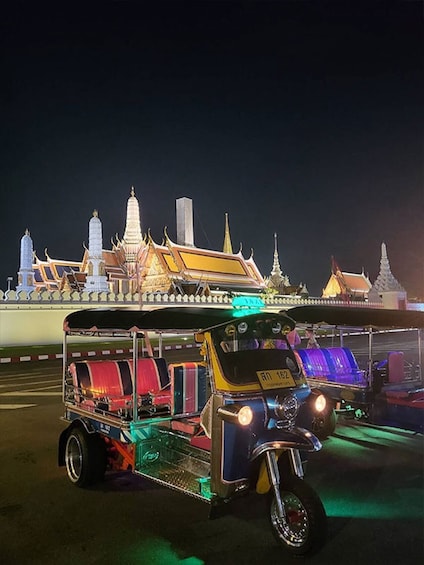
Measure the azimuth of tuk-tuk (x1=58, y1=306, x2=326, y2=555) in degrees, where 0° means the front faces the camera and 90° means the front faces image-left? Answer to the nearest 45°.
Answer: approximately 315°

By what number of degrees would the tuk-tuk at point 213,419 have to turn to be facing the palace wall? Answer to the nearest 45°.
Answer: approximately 135° to its left

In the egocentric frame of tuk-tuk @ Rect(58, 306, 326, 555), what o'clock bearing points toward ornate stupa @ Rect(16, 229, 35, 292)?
The ornate stupa is roughly at 7 o'clock from the tuk-tuk.

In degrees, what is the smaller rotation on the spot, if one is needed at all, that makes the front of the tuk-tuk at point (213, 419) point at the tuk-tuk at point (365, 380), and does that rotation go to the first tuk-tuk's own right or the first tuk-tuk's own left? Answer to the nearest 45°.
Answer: approximately 90° to the first tuk-tuk's own left

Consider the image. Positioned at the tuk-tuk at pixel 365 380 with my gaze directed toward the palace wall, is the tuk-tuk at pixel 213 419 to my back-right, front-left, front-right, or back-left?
back-left

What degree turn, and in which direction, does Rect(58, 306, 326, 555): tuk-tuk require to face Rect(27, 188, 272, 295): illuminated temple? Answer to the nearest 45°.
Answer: approximately 135° to its left
